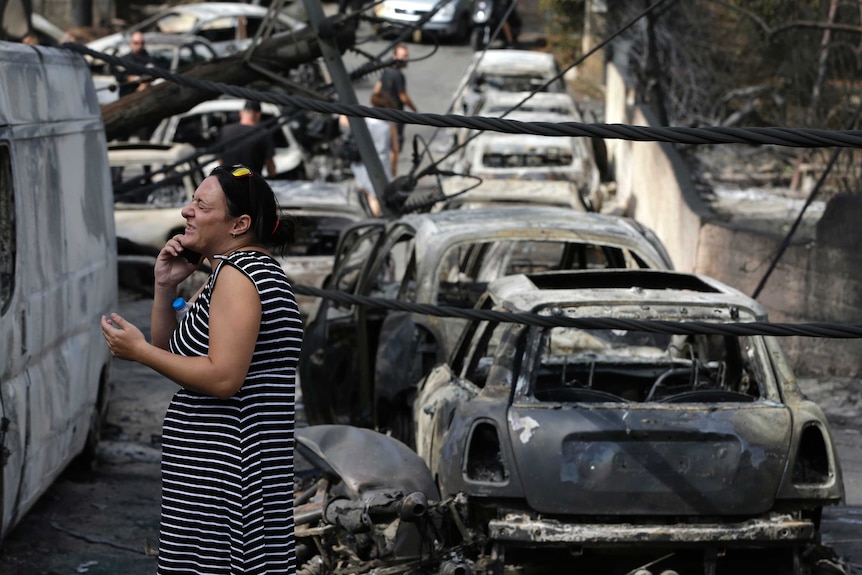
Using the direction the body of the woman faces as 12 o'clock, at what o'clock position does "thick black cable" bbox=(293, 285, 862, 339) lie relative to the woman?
The thick black cable is roughly at 5 o'clock from the woman.

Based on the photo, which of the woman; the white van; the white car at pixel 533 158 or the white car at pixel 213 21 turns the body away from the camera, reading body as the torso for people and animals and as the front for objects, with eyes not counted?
the white car at pixel 533 158

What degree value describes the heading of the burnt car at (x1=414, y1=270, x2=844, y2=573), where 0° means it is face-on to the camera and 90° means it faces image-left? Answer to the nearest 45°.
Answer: approximately 180°

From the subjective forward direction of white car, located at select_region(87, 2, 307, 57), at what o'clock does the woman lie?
The woman is roughly at 9 o'clock from the white car.

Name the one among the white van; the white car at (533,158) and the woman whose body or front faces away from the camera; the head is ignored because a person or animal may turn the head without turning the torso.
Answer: the white car

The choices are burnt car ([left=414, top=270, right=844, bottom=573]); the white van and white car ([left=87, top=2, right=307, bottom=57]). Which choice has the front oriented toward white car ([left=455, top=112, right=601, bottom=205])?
the burnt car

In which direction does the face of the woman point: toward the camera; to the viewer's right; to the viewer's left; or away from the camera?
to the viewer's left

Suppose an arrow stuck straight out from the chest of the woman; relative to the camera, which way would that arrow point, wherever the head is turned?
to the viewer's left

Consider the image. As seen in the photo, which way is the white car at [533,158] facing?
away from the camera

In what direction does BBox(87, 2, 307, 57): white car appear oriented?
to the viewer's left

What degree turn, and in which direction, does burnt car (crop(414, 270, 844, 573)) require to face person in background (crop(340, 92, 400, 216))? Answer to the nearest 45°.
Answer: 0° — it already faces them
